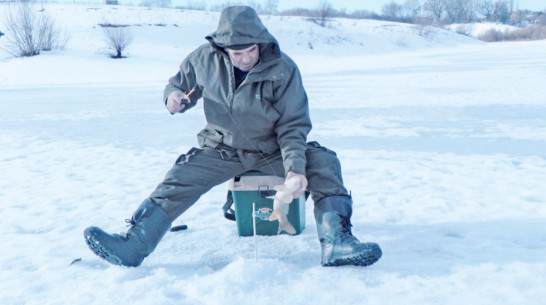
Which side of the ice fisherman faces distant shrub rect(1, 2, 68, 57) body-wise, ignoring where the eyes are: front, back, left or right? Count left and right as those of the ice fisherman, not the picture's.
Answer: back

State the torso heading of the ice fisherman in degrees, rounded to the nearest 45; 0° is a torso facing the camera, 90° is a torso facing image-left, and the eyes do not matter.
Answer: approximately 0°

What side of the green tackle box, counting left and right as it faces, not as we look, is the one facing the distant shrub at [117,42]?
back

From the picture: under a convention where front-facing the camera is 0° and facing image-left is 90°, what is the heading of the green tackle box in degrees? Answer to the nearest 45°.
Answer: approximately 0°

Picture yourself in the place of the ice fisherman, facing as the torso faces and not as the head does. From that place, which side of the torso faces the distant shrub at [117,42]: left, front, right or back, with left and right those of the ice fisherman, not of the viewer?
back
